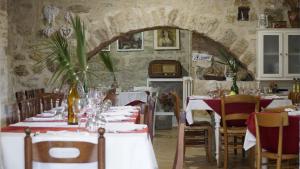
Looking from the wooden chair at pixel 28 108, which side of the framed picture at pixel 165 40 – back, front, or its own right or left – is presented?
front

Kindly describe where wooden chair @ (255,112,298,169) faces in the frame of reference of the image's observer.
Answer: facing away from the viewer and to the right of the viewer

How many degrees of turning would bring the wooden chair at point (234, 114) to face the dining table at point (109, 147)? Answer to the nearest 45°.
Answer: approximately 180°

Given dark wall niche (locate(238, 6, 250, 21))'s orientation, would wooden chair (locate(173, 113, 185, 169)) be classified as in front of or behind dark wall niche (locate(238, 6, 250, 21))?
in front

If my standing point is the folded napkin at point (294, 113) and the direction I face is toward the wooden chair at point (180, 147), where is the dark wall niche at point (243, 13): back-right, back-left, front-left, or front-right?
back-right

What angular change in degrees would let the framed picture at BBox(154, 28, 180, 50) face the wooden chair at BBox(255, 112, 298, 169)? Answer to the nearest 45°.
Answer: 0° — it already faces it

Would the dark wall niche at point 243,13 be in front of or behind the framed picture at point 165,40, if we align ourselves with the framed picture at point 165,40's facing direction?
in front

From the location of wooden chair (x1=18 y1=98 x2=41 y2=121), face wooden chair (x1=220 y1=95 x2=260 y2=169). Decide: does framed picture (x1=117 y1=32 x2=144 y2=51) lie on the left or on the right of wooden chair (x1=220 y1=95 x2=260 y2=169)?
left

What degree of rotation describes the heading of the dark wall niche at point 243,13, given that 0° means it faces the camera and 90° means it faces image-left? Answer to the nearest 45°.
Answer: approximately 0°

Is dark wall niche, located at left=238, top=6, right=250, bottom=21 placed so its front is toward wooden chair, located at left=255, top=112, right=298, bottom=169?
yes

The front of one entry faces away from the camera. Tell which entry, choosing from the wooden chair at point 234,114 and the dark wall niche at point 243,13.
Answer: the wooden chair

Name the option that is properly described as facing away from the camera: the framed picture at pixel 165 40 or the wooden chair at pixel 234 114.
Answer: the wooden chair

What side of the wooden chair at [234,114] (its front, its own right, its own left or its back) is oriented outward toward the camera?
back

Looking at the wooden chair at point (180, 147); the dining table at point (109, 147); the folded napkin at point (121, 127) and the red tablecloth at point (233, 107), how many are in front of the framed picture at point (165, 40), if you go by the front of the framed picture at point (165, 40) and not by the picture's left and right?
4
